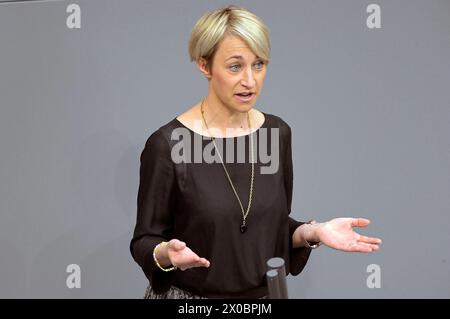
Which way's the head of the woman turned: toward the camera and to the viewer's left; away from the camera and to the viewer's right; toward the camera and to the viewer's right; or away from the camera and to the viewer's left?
toward the camera and to the viewer's right

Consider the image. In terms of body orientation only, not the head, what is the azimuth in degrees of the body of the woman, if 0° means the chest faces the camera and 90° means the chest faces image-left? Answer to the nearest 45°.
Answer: approximately 315°
